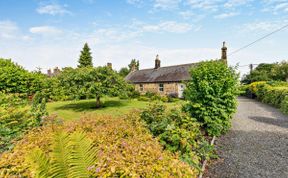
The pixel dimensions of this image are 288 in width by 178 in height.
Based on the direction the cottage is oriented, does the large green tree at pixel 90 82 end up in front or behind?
in front

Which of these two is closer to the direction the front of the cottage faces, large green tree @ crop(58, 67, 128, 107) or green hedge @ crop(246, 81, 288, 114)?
the large green tree

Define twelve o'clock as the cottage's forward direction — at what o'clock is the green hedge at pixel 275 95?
The green hedge is roughly at 9 o'clock from the cottage.

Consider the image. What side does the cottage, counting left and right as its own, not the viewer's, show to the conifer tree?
right

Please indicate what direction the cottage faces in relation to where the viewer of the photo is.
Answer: facing the viewer and to the left of the viewer

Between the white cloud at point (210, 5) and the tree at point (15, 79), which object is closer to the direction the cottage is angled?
the tree
